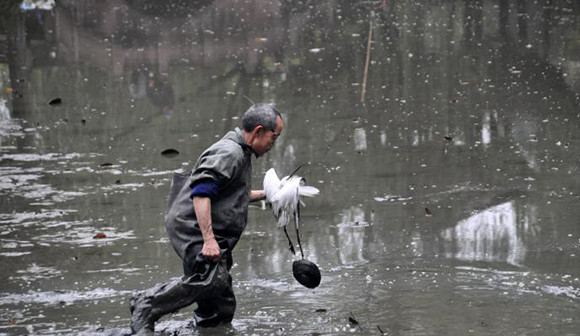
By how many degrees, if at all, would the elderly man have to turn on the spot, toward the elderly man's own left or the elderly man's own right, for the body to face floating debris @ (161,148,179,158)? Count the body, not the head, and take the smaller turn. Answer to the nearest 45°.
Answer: approximately 90° to the elderly man's own left

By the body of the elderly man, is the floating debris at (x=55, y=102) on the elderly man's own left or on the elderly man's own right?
on the elderly man's own left

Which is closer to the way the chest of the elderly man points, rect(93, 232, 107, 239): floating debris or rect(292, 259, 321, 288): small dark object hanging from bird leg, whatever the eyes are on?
the small dark object hanging from bird leg

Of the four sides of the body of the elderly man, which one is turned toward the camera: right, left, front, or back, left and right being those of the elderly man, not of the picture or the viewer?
right

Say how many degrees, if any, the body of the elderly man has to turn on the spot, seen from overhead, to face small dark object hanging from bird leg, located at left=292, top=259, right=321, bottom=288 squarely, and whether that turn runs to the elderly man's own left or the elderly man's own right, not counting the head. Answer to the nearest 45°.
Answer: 0° — they already face it

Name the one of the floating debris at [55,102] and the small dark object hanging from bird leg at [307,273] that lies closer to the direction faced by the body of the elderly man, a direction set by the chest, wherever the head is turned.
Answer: the small dark object hanging from bird leg

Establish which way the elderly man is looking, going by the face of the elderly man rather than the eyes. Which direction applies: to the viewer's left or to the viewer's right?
to the viewer's right
